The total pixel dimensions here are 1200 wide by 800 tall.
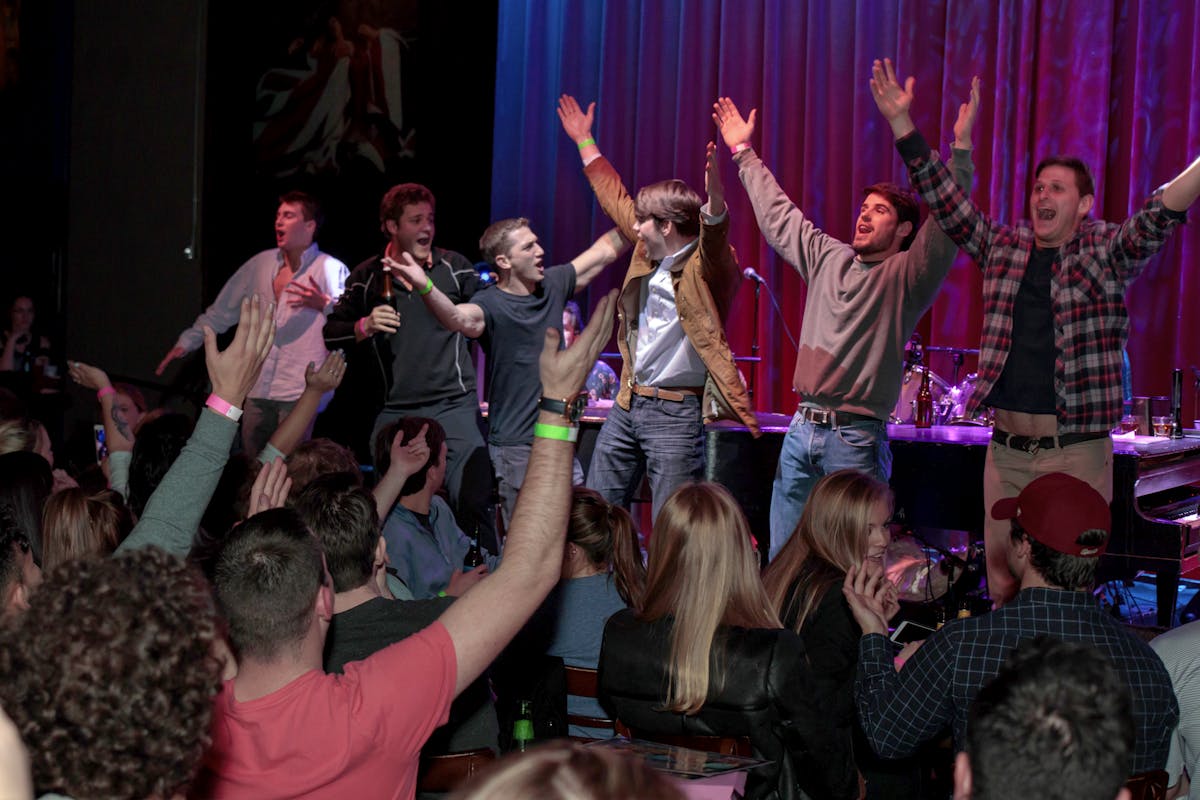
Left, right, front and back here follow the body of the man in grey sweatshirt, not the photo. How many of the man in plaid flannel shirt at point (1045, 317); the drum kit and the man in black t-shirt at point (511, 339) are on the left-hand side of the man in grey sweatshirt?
1

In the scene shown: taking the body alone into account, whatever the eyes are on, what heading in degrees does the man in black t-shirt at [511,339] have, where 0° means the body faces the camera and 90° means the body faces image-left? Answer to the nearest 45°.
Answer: approximately 315°

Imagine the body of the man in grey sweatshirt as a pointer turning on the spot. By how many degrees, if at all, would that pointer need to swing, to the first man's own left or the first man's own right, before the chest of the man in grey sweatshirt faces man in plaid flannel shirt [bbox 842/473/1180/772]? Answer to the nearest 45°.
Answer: approximately 45° to the first man's own left

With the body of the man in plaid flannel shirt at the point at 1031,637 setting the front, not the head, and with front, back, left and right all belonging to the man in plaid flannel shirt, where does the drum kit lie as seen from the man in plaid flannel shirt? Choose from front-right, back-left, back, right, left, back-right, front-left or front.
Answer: front-right

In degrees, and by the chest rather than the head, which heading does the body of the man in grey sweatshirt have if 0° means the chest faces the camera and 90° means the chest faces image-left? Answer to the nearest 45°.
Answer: approximately 45°

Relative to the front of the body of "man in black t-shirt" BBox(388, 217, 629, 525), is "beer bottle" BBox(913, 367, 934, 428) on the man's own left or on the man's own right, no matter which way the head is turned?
on the man's own left

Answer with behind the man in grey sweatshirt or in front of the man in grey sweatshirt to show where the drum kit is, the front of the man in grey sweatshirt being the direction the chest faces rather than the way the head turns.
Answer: behind

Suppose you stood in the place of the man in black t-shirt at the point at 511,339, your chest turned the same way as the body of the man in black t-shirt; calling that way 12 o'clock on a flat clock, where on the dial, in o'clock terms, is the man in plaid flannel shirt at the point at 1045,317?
The man in plaid flannel shirt is roughly at 12 o'clock from the man in black t-shirt.

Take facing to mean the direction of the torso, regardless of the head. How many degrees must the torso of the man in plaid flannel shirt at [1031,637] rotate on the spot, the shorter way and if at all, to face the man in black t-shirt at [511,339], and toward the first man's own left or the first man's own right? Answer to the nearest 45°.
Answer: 0° — they already face them
